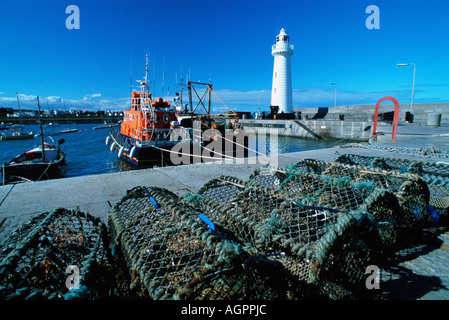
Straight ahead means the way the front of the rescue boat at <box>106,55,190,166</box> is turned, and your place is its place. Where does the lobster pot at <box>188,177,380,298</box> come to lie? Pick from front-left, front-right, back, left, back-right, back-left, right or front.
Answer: back-left

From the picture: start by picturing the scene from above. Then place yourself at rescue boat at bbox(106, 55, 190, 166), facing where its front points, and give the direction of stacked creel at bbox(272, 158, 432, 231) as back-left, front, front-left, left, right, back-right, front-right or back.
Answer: back-left

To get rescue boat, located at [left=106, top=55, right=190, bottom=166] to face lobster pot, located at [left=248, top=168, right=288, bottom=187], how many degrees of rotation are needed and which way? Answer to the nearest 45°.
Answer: approximately 135° to its left

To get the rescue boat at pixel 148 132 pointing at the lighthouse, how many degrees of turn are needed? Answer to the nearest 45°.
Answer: approximately 90° to its right

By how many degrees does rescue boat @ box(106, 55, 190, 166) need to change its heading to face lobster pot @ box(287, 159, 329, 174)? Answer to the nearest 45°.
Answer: approximately 135° to its left

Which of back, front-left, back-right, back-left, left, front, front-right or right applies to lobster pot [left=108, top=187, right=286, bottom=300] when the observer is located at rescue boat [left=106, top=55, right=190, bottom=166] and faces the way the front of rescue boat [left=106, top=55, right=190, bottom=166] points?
back-left

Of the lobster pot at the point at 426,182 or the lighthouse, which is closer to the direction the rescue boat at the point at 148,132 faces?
the lighthouse

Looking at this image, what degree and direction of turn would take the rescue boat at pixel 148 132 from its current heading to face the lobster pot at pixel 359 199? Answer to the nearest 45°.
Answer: approximately 135° to its left
